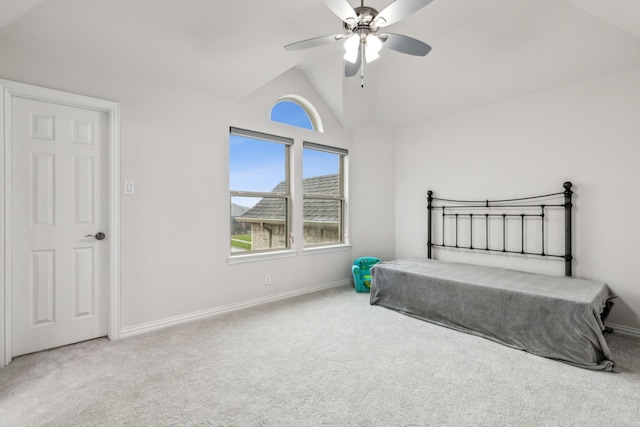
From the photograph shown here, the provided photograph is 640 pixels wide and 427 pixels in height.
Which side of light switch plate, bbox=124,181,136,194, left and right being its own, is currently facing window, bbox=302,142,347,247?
left

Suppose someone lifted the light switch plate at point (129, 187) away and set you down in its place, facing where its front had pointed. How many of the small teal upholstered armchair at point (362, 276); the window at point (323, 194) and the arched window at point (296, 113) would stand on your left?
3

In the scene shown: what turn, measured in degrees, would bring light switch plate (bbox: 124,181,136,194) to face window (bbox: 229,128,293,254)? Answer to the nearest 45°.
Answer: approximately 90° to its left

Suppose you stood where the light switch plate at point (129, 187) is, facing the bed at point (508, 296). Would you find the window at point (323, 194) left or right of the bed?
left

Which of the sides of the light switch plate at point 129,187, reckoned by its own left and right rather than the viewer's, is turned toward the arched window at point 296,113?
left

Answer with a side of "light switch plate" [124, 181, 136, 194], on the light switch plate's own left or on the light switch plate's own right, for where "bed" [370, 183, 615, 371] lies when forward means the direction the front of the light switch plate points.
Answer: on the light switch plate's own left

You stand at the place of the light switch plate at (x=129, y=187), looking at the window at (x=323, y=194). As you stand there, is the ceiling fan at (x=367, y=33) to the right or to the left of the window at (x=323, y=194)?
right

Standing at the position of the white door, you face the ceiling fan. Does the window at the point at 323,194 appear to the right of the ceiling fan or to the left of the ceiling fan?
left

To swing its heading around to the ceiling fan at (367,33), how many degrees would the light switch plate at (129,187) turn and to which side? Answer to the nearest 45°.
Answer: approximately 45° to its left

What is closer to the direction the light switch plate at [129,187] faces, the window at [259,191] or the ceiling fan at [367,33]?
the ceiling fan

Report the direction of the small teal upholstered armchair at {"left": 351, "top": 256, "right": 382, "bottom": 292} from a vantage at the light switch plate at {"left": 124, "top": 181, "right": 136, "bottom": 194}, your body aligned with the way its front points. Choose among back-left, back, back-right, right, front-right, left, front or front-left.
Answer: left

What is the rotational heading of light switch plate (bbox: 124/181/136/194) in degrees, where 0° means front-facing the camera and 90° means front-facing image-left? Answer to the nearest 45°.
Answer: approximately 0°
